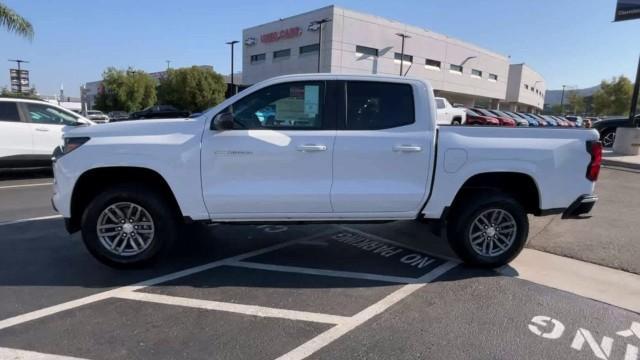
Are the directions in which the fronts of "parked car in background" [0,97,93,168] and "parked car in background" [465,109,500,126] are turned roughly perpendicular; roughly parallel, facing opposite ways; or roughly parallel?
roughly perpendicular

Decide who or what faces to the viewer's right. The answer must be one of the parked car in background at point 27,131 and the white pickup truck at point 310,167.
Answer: the parked car in background

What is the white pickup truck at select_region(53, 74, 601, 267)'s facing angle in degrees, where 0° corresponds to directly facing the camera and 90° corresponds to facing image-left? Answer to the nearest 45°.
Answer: approximately 90°

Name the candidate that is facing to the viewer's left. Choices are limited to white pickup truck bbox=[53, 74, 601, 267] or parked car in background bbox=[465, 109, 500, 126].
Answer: the white pickup truck

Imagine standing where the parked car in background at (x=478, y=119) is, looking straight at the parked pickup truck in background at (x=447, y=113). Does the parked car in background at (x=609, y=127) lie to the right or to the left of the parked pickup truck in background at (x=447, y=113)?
left

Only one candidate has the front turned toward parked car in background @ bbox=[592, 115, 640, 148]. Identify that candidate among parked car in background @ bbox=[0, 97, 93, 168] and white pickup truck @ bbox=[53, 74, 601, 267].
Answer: parked car in background @ bbox=[0, 97, 93, 168]

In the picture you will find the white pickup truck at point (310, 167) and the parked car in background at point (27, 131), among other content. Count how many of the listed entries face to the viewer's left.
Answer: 1

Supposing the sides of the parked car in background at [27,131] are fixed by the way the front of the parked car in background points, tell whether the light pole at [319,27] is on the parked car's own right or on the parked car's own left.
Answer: on the parked car's own left

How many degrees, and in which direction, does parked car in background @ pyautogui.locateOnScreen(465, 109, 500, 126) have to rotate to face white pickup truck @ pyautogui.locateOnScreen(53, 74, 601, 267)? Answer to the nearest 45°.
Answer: approximately 45° to its right

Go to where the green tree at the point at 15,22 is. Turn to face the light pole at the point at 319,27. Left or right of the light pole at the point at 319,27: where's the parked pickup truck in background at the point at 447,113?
right

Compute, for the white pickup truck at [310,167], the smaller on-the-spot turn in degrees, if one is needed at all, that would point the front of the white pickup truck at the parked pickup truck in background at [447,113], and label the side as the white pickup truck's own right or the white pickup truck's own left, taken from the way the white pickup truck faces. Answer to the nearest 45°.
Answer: approximately 90° to the white pickup truck's own right

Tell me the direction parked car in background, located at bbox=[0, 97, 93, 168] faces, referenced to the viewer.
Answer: facing to the right of the viewer

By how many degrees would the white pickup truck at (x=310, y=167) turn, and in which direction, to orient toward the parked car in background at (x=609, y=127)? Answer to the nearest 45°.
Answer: approximately 135° to its right
